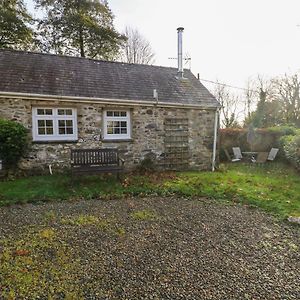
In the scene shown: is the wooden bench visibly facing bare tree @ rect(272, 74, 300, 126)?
no

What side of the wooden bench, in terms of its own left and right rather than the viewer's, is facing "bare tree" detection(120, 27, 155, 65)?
back

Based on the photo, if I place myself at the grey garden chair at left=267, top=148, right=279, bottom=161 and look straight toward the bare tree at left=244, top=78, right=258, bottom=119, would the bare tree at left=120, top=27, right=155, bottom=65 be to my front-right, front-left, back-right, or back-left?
front-left

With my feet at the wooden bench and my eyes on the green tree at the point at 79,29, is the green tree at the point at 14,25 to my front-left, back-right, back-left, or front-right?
front-left

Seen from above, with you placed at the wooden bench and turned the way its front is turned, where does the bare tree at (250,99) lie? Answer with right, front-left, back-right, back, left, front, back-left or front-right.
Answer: back-left

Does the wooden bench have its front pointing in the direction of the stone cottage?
no

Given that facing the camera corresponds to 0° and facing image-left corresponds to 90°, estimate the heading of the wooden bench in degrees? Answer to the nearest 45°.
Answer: approximately 0°

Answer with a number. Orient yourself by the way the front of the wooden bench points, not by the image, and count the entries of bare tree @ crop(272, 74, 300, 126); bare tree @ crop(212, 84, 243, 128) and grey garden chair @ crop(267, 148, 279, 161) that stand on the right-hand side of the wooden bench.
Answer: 0

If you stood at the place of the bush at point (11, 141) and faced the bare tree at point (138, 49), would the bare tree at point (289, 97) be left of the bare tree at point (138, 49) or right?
right

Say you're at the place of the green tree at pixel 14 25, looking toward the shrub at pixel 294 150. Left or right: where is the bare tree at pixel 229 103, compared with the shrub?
left

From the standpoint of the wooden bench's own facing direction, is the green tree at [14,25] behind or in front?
behind

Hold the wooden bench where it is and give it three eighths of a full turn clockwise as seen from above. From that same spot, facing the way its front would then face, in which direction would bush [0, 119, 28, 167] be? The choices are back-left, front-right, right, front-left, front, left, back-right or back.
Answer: front-left

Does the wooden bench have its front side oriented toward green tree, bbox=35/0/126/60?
no
